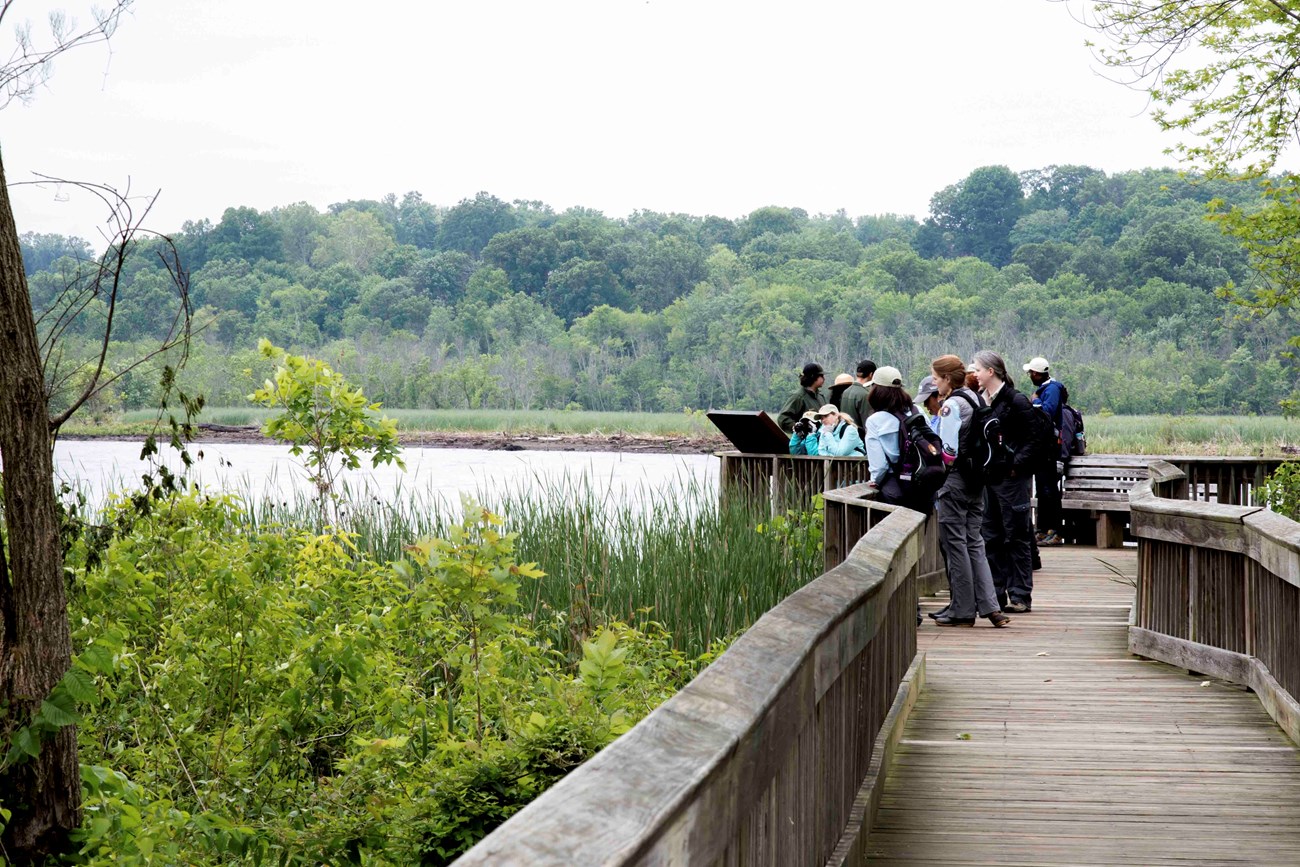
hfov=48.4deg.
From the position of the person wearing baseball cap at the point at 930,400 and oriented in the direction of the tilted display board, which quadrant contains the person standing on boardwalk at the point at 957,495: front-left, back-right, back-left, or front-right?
back-left

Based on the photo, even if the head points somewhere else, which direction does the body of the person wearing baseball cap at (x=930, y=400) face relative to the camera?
to the viewer's left

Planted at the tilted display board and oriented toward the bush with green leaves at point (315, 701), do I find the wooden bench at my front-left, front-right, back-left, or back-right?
back-left

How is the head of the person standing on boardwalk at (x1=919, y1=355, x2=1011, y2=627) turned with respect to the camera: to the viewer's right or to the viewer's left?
to the viewer's left

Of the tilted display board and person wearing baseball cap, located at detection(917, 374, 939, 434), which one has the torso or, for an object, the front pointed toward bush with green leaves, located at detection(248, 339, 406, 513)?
the person wearing baseball cap

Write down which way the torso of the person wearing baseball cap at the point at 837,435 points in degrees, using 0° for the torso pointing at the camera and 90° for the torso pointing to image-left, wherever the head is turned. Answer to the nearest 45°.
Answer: approximately 45°

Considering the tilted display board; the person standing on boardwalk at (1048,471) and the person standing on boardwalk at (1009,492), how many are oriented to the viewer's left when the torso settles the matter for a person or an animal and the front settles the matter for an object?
2

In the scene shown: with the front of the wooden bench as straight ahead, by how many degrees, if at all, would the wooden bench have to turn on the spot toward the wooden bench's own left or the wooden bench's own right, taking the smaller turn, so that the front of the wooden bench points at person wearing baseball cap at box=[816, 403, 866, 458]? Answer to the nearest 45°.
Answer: approximately 45° to the wooden bench's own right

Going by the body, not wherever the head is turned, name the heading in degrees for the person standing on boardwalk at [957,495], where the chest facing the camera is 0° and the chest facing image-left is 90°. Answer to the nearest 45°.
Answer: approximately 90°

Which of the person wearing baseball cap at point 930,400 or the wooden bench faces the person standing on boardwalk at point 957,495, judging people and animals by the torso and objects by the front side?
the wooden bench

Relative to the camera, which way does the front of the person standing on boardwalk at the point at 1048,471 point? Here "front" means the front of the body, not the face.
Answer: to the viewer's left
